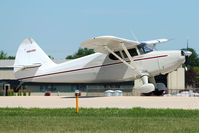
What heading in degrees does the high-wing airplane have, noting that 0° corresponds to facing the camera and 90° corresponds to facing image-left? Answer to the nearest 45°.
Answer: approximately 270°
